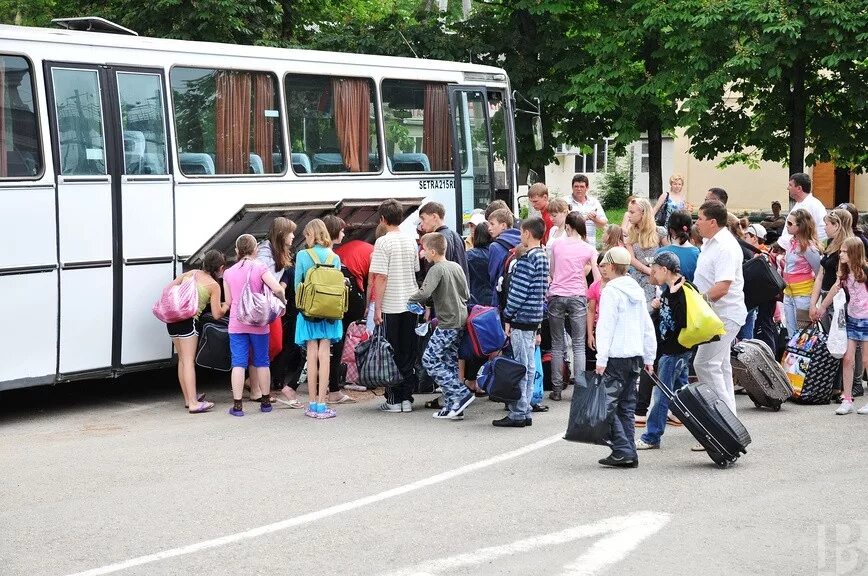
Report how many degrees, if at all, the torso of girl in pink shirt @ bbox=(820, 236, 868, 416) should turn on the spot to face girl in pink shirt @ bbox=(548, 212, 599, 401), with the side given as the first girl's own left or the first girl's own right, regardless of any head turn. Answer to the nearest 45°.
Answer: approximately 45° to the first girl's own right

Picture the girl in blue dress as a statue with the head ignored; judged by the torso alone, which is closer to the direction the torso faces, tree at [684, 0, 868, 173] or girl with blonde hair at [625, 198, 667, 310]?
the tree

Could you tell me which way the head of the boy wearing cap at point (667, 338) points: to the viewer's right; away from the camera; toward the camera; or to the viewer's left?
to the viewer's left

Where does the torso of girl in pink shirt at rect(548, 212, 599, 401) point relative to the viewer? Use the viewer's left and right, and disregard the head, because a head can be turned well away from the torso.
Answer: facing away from the viewer

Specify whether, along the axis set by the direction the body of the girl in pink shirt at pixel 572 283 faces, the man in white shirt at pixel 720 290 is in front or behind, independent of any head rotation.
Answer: behind

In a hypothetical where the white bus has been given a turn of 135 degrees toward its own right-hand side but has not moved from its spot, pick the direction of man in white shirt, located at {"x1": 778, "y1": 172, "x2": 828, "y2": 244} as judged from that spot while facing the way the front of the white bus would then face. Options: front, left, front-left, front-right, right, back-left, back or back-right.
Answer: left

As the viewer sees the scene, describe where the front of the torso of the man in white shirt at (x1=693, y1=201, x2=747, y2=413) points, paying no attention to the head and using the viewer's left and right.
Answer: facing to the left of the viewer

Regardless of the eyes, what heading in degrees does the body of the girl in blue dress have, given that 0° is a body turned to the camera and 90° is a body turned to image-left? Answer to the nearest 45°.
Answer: approximately 180°

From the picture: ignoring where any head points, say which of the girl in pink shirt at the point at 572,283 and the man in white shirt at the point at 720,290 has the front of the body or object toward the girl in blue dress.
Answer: the man in white shirt

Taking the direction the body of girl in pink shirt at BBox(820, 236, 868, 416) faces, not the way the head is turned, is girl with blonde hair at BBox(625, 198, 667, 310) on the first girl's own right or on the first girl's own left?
on the first girl's own right

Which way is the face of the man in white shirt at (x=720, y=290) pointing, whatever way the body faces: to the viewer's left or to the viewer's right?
to the viewer's left

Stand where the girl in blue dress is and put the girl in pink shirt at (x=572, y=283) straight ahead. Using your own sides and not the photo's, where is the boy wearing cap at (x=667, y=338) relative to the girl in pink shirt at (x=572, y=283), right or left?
right

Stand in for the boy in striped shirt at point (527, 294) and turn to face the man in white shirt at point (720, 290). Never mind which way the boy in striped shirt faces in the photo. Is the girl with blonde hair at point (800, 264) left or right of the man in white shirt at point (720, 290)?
left
